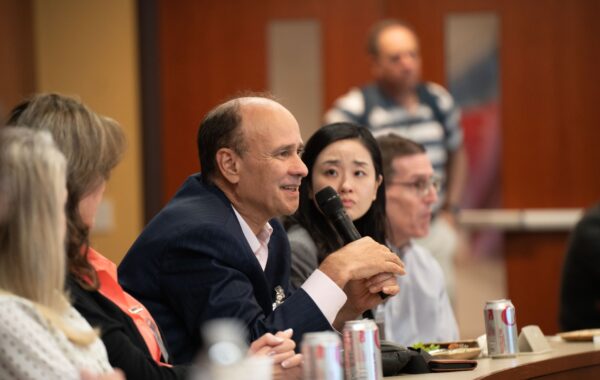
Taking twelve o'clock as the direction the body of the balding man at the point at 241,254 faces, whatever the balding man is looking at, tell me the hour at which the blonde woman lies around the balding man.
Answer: The blonde woman is roughly at 4 o'clock from the balding man.

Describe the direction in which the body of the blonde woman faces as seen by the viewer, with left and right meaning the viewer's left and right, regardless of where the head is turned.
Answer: facing away from the viewer and to the right of the viewer

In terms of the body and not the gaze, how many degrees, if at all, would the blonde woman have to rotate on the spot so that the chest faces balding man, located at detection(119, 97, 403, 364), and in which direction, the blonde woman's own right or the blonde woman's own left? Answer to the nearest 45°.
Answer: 0° — they already face them

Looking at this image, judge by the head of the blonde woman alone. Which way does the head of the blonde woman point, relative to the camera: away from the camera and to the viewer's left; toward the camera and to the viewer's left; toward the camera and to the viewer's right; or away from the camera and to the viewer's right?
away from the camera and to the viewer's right

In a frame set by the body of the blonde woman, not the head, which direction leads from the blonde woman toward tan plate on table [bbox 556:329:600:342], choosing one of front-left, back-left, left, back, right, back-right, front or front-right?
front

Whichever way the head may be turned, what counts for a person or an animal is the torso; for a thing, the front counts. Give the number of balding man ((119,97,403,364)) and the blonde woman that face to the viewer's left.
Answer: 0

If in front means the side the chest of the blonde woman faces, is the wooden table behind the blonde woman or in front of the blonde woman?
in front

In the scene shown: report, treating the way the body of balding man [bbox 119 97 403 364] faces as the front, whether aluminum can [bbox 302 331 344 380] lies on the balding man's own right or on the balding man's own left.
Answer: on the balding man's own right

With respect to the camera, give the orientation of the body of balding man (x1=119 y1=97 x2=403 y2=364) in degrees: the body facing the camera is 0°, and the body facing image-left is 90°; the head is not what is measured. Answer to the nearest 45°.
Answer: approximately 270°

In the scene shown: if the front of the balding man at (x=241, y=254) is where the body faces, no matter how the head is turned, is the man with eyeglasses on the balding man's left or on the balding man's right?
on the balding man's left
